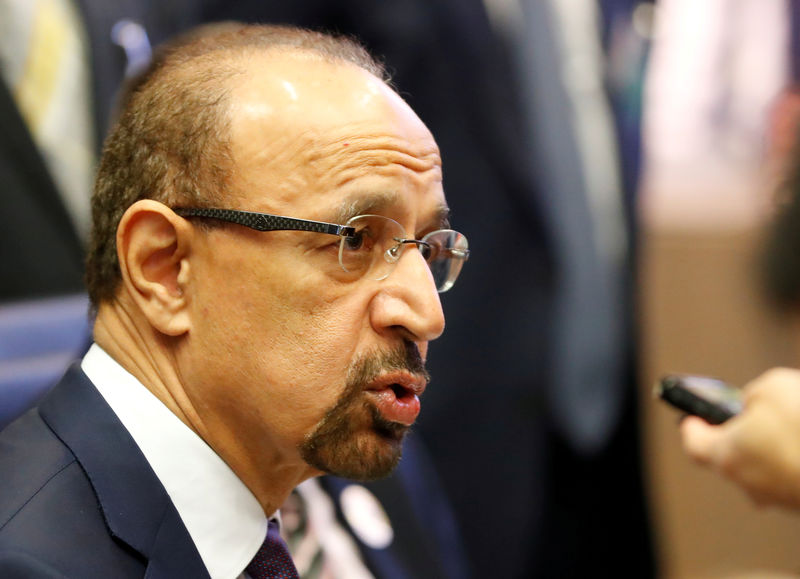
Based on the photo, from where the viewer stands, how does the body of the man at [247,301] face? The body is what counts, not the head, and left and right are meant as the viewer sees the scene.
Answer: facing the viewer and to the right of the viewer

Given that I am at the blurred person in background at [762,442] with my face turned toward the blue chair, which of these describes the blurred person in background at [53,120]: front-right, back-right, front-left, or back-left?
front-right

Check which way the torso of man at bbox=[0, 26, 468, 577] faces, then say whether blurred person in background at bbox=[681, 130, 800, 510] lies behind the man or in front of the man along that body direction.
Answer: in front

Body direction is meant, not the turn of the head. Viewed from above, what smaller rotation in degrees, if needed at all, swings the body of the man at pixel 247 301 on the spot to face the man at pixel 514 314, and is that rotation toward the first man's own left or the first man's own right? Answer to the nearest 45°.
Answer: approximately 90° to the first man's own left

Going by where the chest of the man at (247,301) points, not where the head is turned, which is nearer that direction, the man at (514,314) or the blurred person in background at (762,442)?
the blurred person in background

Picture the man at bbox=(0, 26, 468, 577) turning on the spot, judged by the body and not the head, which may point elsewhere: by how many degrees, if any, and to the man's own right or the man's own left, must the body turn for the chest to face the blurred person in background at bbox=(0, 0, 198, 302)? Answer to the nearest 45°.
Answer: approximately 180°
